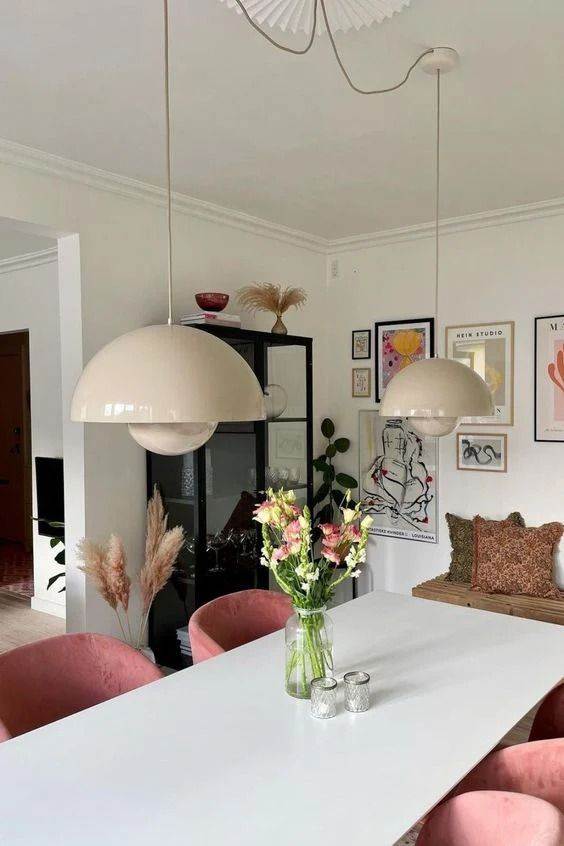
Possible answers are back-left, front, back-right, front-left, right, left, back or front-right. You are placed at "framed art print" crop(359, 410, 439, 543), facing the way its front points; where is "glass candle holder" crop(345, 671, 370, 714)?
front-left

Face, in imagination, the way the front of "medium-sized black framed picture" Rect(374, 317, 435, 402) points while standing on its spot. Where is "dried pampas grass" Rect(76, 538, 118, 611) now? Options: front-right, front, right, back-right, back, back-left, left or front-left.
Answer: front

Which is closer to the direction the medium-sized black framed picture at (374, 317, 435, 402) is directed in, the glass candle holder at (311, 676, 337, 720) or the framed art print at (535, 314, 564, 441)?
the glass candle holder

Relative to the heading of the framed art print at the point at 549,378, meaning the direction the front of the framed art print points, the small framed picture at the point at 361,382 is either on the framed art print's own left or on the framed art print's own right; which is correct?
on the framed art print's own right

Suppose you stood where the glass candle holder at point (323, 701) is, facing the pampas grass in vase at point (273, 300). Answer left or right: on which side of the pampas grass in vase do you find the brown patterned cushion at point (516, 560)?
right

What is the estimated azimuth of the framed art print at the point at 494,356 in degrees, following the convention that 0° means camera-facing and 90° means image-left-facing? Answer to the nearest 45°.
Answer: approximately 45°

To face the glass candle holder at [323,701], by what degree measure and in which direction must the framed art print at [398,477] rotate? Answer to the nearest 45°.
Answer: approximately 45° to its left
